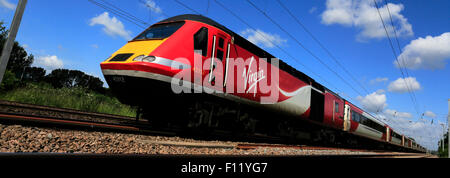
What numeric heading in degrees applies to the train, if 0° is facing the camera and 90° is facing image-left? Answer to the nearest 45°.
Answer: approximately 45°

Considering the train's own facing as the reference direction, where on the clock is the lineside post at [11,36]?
The lineside post is roughly at 1 o'clock from the train.

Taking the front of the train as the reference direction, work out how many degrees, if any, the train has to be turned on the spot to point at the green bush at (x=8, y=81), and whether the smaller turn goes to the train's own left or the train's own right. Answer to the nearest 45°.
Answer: approximately 90° to the train's own right
